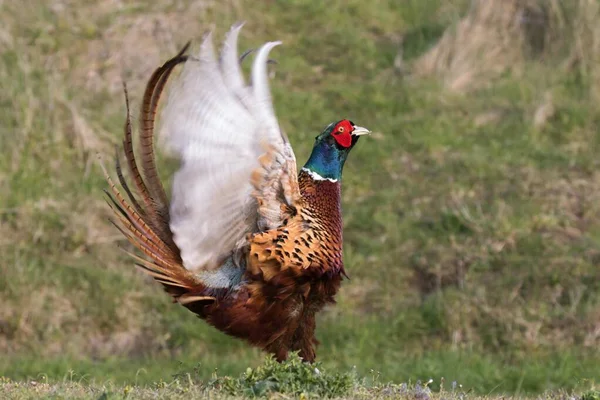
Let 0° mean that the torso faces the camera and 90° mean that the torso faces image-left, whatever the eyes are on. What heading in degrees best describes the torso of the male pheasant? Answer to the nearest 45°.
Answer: approximately 270°
